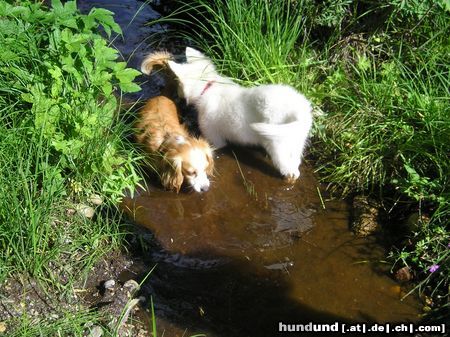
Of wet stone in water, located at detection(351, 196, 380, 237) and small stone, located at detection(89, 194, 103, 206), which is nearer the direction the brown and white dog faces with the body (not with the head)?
the wet stone in water

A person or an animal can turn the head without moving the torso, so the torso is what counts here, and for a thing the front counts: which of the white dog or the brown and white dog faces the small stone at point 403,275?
the brown and white dog

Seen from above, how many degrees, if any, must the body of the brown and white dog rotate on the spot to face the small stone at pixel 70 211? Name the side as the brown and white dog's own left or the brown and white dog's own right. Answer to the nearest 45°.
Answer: approximately 90° to the brown and white dog's own right

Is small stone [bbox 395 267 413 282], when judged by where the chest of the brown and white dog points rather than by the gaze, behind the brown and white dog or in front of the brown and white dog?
in front

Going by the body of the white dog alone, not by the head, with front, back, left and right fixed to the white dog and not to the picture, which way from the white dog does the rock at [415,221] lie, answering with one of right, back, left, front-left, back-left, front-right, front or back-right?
back

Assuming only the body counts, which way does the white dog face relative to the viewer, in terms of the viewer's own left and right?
facing away from the viewer and to the left of the viewer

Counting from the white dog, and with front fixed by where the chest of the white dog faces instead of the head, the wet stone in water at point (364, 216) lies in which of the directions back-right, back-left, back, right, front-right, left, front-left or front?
back

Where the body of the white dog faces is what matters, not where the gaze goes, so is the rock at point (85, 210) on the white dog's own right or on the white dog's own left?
on the white dog's own left

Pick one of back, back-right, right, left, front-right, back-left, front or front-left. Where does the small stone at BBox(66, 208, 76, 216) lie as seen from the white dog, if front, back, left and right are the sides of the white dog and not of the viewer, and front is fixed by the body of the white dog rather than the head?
left

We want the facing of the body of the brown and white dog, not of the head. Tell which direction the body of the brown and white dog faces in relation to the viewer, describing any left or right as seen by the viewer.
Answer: facing the viewer and to the right of the viewer

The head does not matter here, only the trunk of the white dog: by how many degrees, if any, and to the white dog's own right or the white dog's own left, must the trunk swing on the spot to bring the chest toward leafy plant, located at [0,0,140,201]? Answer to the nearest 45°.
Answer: approximately 90° to the white dog's own left

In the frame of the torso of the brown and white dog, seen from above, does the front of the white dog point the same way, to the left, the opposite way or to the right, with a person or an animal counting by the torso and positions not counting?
the opposite way
